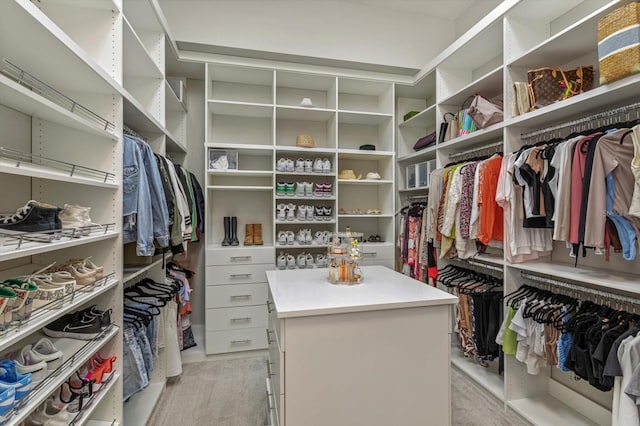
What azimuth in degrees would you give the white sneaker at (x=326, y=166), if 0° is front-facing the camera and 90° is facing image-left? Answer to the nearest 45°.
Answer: approximately 0°

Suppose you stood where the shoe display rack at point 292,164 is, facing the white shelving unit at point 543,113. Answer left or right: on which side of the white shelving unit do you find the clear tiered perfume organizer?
right

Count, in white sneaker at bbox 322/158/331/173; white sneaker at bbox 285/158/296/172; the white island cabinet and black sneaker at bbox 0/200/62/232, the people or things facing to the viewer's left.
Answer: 2

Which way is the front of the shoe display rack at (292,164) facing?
toward the camera

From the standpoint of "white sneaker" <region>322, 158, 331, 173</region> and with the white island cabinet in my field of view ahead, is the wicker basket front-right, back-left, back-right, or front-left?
front-left

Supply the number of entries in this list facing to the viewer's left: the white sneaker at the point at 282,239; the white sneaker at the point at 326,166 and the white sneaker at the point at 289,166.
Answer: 0

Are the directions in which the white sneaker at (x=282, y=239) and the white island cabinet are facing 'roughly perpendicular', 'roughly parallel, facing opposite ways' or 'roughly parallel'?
roughly perpendicular

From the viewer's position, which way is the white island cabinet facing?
facing to the left of the viewer

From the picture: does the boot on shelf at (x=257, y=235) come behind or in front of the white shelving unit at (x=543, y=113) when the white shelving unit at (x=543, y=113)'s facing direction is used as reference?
in front

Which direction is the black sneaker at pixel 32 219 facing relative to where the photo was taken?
to the viewer's left

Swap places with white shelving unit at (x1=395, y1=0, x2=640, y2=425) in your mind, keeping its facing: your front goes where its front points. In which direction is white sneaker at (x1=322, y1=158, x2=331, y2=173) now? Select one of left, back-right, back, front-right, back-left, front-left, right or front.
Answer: front-right

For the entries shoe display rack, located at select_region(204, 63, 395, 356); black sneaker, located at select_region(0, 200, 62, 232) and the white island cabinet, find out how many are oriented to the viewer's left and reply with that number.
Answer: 2
